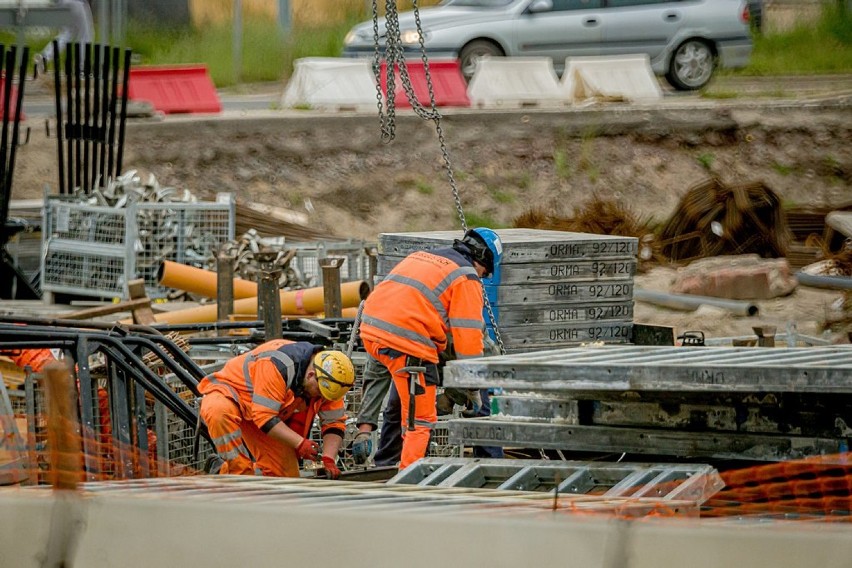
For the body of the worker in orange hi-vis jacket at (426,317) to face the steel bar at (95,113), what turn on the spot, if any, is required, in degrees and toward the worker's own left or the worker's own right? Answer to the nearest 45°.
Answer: approximately 90° to the worker's own left

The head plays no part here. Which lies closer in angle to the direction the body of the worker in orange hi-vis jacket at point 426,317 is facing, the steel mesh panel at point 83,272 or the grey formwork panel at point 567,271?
the grey formwork panel

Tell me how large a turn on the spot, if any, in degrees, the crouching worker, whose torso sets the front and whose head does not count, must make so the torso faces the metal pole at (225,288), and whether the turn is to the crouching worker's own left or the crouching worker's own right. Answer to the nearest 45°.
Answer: approximately 135° to the crouching worker's own left

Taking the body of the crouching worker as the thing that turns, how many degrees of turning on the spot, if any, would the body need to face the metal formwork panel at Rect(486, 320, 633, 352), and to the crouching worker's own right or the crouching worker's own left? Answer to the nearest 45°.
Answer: approximately 90° to the crouching worker's own left

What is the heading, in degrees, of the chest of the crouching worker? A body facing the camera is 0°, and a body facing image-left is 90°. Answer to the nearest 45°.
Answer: approximately 315°

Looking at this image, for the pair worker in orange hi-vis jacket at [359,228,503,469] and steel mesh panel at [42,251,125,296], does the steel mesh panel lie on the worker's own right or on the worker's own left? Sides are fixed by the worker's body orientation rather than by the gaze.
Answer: on the worker's own left

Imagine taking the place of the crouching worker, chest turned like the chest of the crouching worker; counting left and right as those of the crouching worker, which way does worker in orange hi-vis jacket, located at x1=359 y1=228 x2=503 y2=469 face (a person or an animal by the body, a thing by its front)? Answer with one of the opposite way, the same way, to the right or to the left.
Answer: to the left

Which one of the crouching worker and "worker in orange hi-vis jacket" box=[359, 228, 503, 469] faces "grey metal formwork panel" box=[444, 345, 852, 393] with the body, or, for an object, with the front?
the crouching worker

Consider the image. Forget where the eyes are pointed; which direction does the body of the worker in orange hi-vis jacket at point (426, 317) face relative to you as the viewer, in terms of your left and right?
facing away from the viewer and to the right of the viewer
